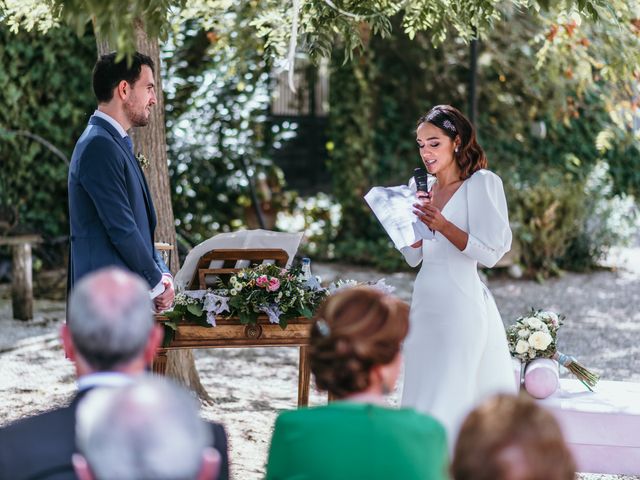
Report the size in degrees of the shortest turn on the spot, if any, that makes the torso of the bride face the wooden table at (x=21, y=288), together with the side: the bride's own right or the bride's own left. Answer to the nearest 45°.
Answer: approximately 90° to the bride's own right

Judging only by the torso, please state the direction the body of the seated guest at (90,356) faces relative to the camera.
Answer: away from the camera

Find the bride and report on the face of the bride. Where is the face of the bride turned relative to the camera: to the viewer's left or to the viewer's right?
to the viewer's left

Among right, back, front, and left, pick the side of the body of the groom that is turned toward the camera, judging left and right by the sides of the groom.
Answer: right

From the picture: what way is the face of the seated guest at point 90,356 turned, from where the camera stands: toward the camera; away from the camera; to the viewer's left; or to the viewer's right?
away from the camera

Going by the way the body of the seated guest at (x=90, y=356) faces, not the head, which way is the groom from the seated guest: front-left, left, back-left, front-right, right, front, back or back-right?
front

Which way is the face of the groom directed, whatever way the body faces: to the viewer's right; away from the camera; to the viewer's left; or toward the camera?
to the viewer's right

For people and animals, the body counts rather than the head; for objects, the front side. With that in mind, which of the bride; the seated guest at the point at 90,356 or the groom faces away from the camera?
the seated guest

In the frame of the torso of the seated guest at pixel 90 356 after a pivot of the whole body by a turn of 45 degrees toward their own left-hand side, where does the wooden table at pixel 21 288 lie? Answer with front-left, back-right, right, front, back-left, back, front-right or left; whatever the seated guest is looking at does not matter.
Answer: front-right

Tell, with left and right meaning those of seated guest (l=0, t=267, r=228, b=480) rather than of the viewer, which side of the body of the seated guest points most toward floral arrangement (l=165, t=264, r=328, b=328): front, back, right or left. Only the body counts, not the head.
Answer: front

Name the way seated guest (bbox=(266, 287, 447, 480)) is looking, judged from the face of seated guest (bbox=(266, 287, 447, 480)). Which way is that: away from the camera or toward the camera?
away from the camera

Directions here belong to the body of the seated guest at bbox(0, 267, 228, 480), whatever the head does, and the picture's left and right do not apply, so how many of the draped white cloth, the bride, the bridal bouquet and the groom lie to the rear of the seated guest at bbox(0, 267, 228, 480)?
0

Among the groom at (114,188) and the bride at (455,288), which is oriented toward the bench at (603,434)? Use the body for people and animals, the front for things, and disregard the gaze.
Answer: the groom

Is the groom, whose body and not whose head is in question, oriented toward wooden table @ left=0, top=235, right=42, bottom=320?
no

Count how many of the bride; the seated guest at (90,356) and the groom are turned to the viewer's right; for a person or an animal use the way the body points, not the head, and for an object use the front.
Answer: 1

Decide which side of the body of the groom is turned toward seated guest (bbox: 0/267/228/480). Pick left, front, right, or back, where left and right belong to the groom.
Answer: right

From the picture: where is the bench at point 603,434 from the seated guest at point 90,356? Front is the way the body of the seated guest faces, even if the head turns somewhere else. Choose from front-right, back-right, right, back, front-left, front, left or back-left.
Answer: front-right
